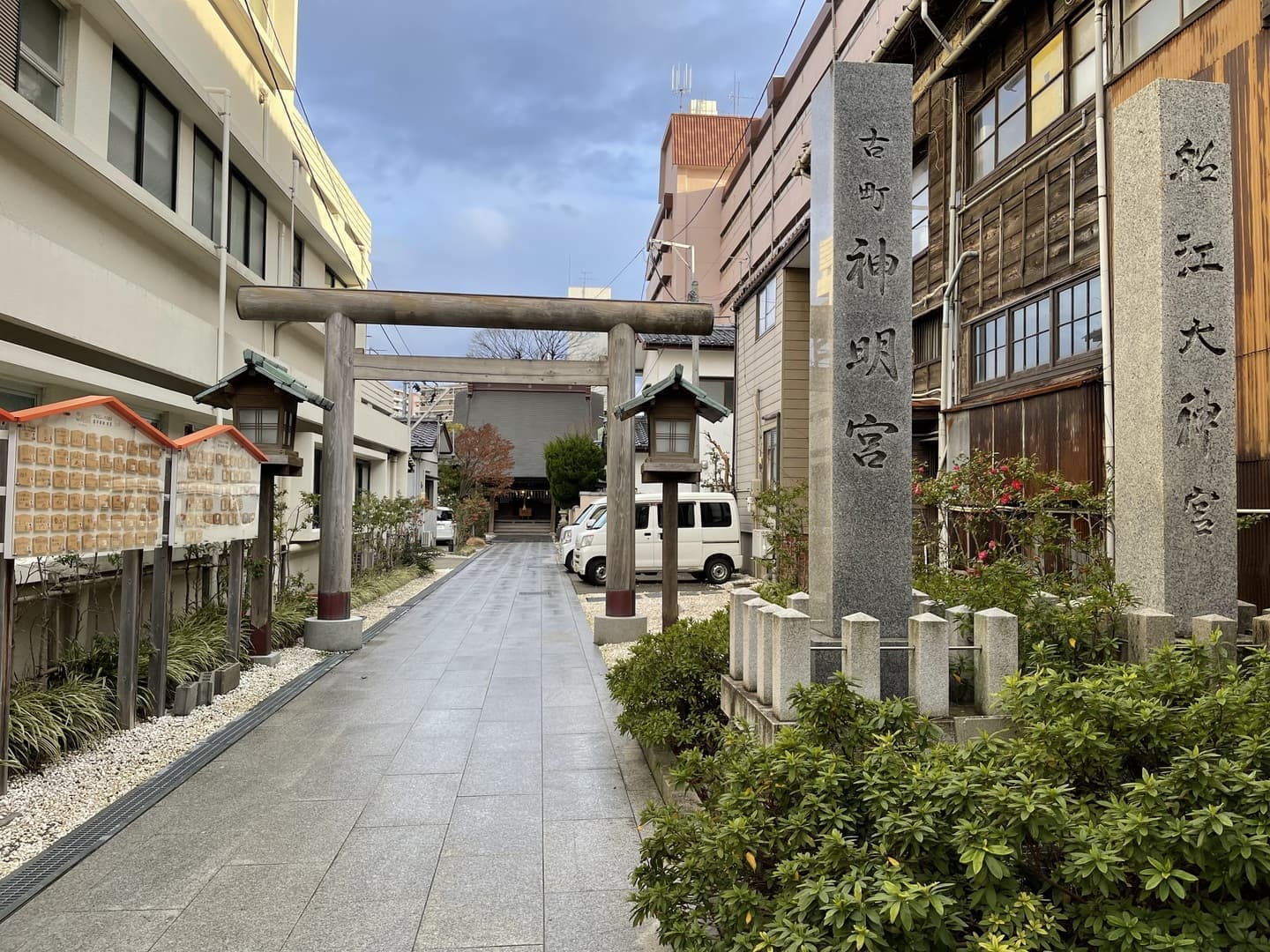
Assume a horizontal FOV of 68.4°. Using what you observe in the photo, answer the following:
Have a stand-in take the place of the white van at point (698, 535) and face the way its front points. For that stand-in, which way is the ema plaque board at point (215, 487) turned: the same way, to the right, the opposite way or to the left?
the opposite way

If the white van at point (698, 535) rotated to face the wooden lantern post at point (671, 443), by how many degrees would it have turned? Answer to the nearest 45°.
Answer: approximately 90° to its left

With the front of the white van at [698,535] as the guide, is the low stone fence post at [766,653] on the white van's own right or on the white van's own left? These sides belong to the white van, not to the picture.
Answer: on the white van's own left

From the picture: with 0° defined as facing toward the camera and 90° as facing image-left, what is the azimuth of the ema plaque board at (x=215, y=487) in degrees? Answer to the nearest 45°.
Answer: approximately 315°

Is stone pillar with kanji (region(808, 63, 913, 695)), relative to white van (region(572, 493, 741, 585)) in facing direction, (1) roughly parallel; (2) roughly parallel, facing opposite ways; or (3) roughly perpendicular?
roughly perpendicular

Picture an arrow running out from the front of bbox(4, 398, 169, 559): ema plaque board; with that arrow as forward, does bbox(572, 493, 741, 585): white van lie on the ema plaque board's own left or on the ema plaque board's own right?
on the ema plaque board's own left

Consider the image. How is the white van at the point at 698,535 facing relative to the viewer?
to the viewer's left

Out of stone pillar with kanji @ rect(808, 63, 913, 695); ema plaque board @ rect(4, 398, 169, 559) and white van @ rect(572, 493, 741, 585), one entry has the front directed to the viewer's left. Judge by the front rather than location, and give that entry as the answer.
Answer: the white van

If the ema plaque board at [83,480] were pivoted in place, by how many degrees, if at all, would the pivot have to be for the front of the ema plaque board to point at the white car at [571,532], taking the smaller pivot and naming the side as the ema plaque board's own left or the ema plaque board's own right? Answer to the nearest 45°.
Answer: approximately 90° to the ema plaque board's own left

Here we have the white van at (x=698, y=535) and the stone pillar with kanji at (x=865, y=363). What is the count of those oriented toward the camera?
1

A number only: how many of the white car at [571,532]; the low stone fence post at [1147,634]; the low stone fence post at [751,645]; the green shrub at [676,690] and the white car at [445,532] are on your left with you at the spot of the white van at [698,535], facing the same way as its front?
3
